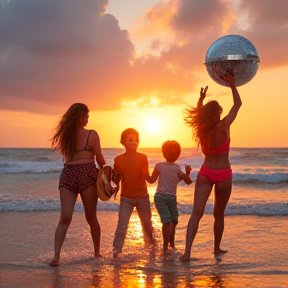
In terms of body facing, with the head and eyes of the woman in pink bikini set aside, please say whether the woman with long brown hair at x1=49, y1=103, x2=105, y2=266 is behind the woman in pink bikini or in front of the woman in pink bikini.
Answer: behind

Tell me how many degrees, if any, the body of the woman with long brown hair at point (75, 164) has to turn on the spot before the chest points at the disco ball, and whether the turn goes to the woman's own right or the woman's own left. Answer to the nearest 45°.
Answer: approximately 90° to the woman's own right

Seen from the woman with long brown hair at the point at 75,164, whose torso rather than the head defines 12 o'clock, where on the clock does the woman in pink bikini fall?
The woman in pink bikini is roughly at 3 o'clock from the woman with long brown hair.

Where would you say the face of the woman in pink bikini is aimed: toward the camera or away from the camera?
away from the camera

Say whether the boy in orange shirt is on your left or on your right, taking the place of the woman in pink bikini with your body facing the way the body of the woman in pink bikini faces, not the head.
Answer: on your left

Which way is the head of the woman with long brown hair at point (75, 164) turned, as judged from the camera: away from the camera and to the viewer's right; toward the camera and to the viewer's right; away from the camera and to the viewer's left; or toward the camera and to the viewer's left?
away from the camera and to the viewer's right

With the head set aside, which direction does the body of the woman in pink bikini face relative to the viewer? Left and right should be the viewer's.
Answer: facing away from the viewer and to the right of the viewer

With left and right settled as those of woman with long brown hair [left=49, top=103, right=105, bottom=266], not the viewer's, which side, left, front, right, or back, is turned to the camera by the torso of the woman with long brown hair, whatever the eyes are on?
back
